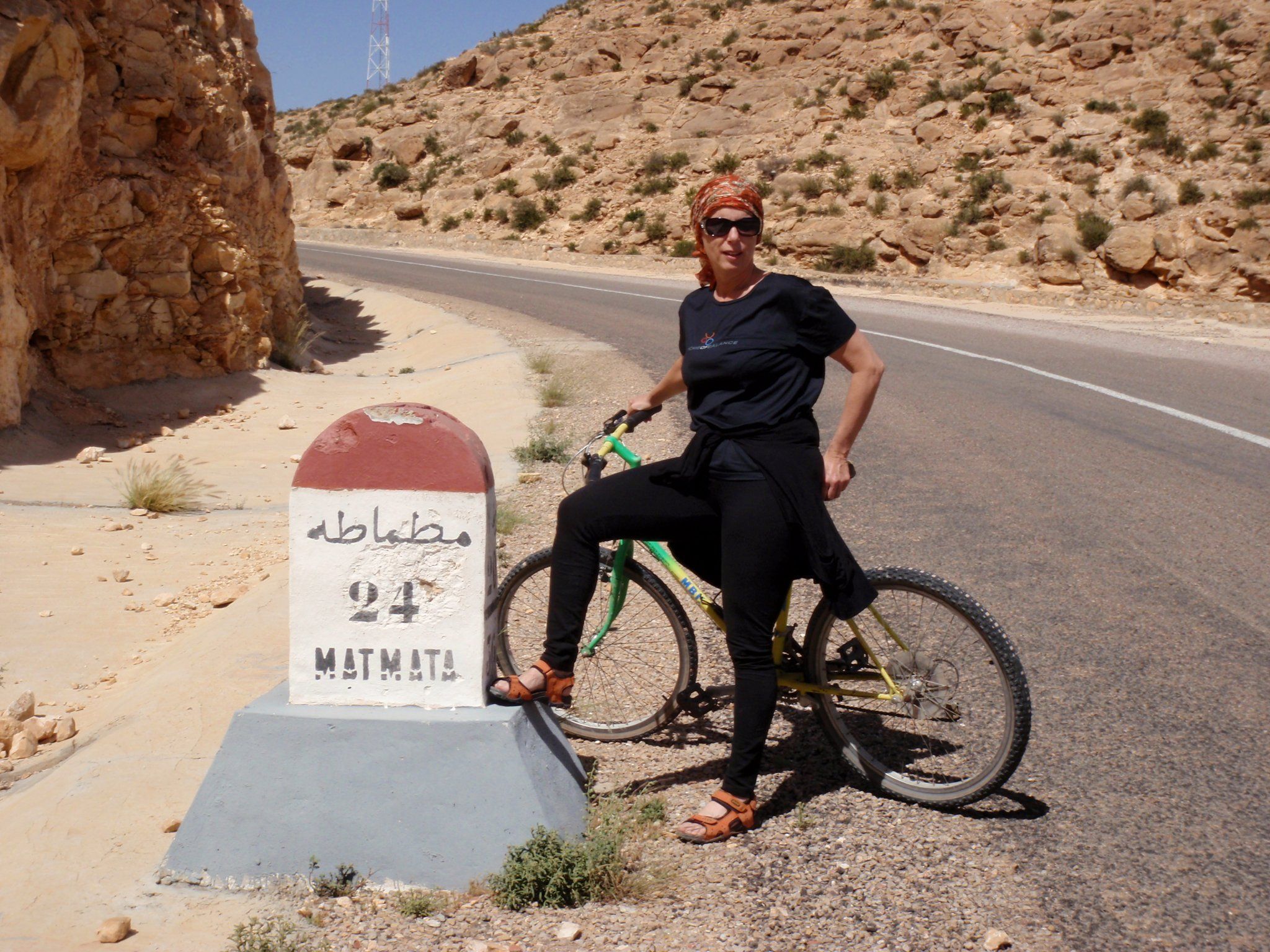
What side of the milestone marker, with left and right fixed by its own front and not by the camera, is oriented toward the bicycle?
left

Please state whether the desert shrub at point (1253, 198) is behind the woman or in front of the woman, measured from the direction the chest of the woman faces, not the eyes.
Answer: behind

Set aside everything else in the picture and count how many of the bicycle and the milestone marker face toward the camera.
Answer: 1

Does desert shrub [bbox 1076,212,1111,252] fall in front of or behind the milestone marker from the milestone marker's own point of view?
behind

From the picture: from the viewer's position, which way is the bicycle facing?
facing away from the viewer and to the left of the viewer

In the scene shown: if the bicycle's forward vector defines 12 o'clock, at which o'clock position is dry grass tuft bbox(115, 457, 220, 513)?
The dry grass tuft is roughly at 12 o'clock from the bicycle.

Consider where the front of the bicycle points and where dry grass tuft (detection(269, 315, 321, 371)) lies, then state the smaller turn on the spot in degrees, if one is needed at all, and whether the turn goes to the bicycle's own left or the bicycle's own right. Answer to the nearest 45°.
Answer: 0° — it already faces it

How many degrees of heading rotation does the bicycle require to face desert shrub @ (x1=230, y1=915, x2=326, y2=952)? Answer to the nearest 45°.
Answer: approximately 90° to its left

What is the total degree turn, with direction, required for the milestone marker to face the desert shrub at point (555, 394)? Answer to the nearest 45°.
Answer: approximately 180°

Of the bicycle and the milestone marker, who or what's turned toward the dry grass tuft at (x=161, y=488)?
the bicycle

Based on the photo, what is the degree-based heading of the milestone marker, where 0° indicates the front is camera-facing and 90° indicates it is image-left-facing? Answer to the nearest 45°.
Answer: approximately 0°

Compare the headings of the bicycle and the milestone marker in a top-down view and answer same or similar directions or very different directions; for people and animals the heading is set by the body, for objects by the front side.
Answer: very different directions
